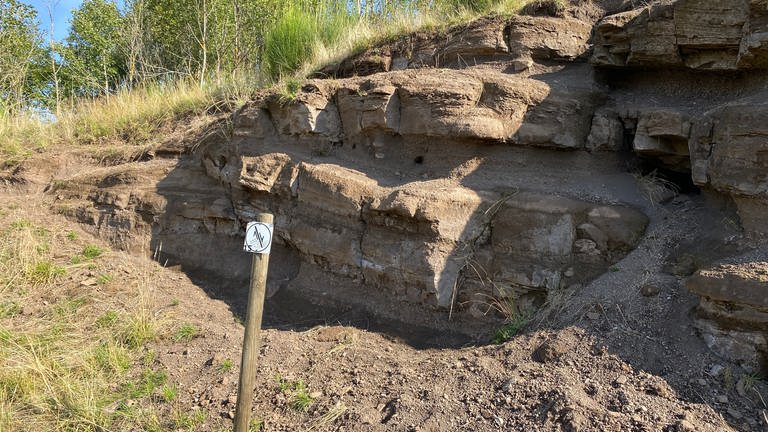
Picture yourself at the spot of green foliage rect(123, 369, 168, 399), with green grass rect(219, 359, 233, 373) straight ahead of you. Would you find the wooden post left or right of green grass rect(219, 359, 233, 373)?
right

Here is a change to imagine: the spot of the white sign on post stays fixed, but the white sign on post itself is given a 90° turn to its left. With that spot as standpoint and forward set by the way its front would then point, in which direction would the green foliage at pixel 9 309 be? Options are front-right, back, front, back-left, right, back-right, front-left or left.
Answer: back-left

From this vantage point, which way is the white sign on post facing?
toward the camera

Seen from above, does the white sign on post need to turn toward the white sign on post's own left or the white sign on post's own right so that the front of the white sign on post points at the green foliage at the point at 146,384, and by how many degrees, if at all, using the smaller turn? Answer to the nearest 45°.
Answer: approximately 135° to the white sign on post's own right

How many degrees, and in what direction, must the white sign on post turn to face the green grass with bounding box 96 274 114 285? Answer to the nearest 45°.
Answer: approximately 135° to its right

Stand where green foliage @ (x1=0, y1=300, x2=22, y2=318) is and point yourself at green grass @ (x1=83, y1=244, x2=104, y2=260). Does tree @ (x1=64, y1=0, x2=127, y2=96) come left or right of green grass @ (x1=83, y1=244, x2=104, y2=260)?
left

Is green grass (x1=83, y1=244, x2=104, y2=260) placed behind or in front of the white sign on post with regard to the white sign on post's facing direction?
behind

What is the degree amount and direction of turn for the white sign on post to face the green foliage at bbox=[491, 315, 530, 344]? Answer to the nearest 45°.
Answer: approximately 90° to its left

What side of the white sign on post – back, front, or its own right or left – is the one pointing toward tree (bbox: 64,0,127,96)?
back
